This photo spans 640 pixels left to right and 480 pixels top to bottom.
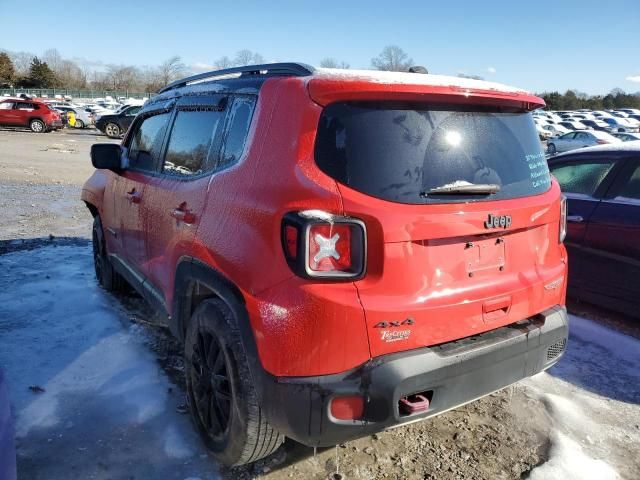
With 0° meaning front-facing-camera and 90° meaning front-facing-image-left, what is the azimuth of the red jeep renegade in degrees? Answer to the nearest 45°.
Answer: approximately 135°

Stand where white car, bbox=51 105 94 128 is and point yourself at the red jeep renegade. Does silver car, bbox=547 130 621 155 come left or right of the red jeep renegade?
left

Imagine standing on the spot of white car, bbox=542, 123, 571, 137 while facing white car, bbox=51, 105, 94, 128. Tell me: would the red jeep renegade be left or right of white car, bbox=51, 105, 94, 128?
left

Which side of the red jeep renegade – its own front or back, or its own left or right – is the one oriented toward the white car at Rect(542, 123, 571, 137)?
right

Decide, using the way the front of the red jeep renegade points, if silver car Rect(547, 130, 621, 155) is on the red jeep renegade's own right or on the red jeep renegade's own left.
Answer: on the red jeep renegade's own right

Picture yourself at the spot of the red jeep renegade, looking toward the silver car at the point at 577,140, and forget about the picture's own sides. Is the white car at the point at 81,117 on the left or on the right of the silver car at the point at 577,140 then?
left

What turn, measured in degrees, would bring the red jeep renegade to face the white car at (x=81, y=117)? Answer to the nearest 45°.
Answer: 0° — it already faces it

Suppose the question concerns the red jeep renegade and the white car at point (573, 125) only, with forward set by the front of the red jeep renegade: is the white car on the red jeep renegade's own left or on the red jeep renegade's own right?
on the red jeep renegade's own right
